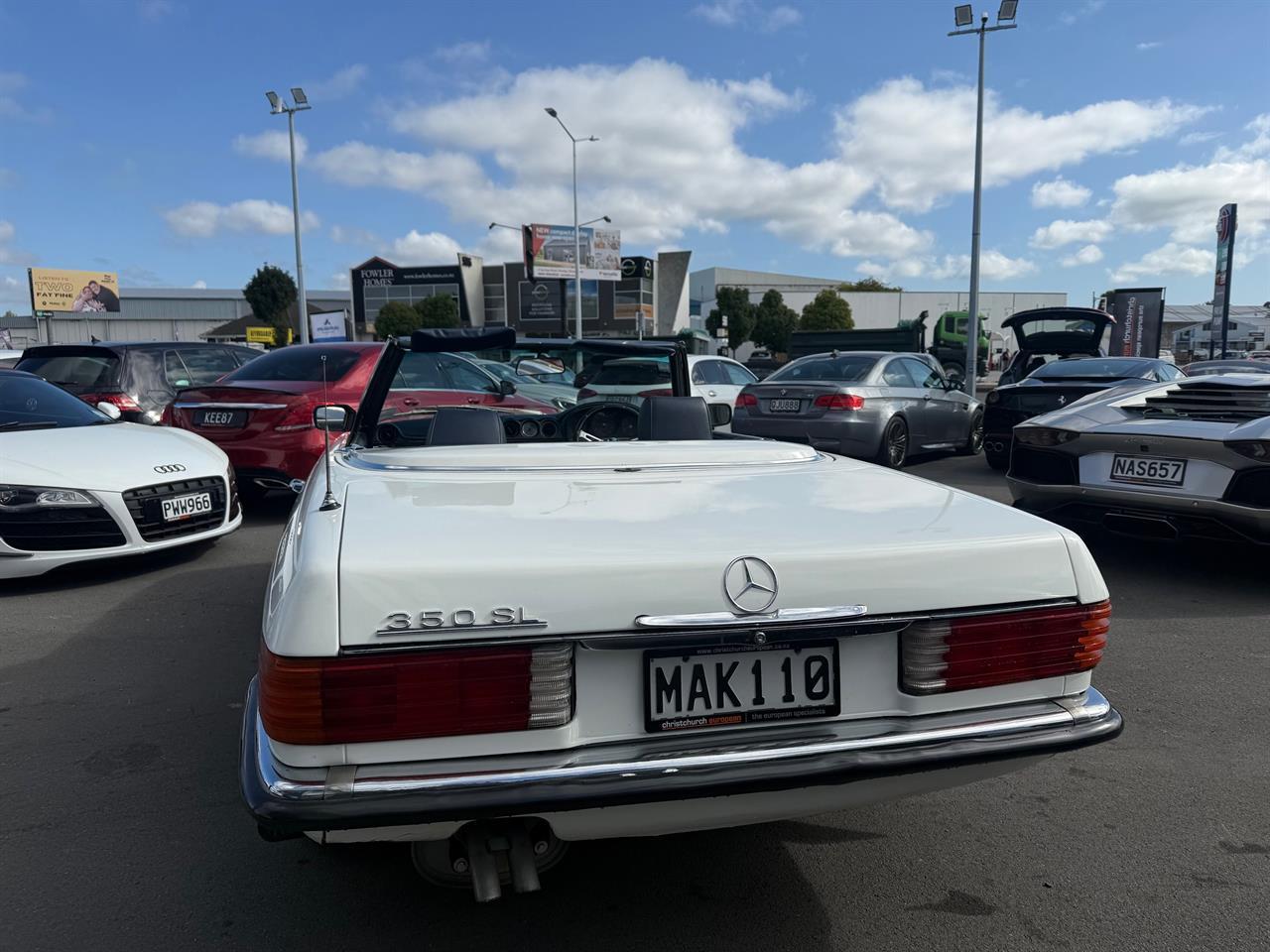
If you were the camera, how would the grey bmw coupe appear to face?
facing away from the viewer and to the right of the viewer

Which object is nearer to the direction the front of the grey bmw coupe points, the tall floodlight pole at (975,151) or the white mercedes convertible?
the tall floodlight pole

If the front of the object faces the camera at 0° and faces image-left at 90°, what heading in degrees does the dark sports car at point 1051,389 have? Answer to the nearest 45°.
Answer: approximately 225°

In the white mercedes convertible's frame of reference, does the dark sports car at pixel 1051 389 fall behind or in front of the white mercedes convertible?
in front

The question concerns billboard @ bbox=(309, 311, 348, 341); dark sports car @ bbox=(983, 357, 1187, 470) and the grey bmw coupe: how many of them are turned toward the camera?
1

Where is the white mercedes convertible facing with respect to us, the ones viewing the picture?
facing away from the viewer

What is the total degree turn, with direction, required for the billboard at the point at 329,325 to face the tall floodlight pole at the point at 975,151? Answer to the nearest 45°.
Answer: approximately 45° to its left

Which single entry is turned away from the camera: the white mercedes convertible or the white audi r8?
the white mercedes convertible

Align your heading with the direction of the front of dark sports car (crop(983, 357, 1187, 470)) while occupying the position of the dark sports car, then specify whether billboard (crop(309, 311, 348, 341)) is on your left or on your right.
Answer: on your left

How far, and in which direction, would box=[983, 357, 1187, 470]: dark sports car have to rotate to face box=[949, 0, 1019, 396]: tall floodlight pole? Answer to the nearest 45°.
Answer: approximately 45° to its left

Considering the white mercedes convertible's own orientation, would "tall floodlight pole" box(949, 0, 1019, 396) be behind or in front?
in front

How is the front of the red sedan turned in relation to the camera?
facing away from the viewer and to the right of the viewer
